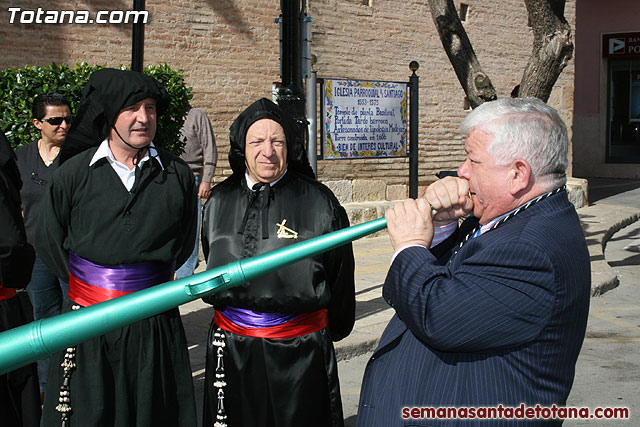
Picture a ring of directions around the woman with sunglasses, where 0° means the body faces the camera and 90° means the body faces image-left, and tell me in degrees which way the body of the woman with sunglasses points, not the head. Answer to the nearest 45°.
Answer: approximately 315°

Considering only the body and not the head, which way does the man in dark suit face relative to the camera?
to the viewer's left

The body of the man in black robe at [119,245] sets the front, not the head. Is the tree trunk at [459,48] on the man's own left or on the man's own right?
on the man's own left

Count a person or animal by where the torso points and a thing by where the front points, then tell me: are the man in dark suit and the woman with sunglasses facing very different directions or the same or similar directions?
very different directions

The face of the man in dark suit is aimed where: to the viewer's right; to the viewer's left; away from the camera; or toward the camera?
to the viewer's left

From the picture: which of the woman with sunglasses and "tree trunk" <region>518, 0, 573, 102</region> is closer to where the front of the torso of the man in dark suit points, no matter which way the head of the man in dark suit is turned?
the woman with sunglasses

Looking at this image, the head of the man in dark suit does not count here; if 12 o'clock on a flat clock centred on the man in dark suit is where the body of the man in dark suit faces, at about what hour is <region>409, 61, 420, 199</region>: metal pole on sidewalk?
The metal pole on sidewalk is roughly at 3 o'clock from the man in dark suit.
